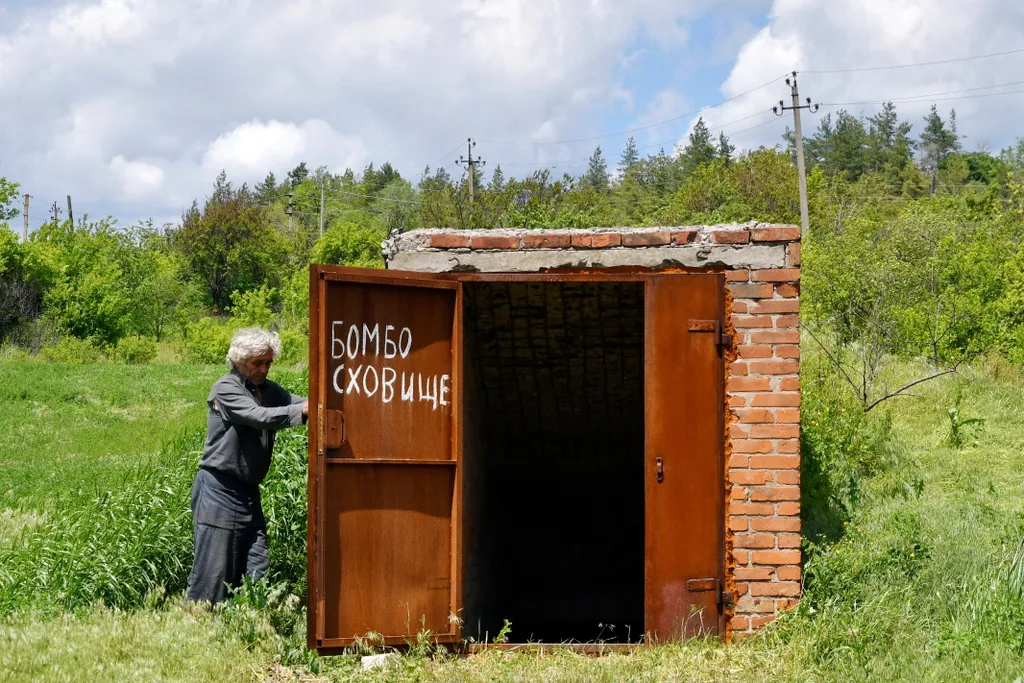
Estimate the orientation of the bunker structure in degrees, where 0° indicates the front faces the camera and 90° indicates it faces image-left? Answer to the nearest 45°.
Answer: approximately 0°

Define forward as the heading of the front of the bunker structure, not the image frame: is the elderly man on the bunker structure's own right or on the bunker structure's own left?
on the bunker structure's own right

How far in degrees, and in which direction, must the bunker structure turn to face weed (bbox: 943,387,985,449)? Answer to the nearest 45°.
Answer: approximately 135° to its left

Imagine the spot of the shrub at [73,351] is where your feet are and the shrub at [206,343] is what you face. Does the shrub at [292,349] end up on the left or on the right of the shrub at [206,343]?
right

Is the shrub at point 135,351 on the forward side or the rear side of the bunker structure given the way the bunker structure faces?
on the rear side

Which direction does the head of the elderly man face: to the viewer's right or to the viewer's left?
to the viewer's right

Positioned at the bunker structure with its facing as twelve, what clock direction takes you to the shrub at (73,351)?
The shrub is roughly at 5 o'clock from the bunker structure.

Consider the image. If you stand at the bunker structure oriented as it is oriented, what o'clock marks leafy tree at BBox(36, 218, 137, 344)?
The leafy tree is roughly at 5 o'clock from the bunker structure.
